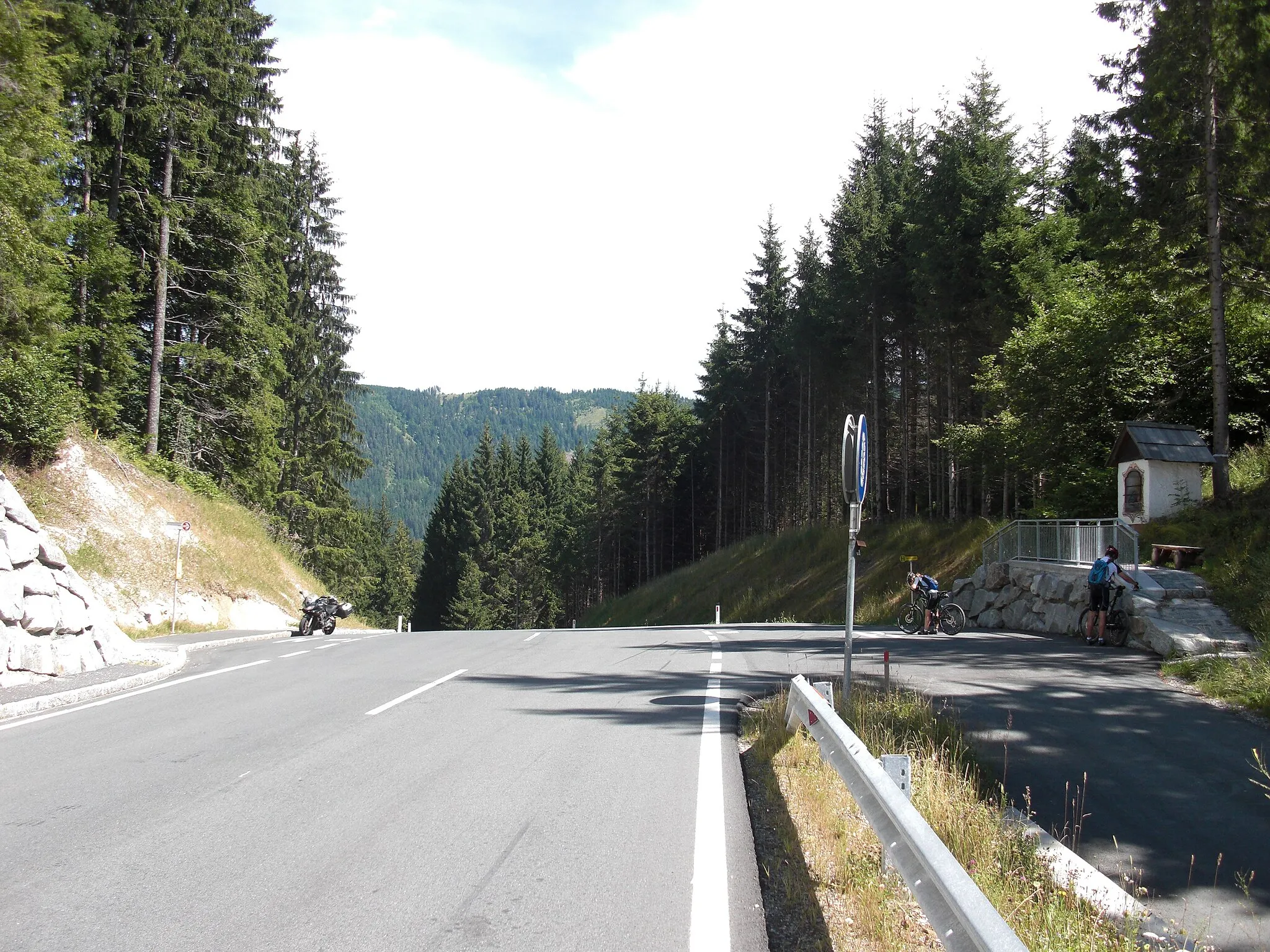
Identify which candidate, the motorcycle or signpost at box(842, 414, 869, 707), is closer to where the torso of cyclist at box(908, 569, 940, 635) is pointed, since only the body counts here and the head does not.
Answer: the motorcycle

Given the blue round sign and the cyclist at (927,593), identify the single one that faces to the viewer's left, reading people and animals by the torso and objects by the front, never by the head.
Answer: the cyclist

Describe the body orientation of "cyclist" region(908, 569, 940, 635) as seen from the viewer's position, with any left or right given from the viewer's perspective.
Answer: facing to the left of the viewer

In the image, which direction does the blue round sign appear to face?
to the viewer's right

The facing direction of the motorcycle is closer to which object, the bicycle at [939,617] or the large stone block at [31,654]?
the large stone block

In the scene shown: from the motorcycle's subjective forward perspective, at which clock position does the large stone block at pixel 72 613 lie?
The large stone block is roughly at 11 o'clock from the motorcycle.

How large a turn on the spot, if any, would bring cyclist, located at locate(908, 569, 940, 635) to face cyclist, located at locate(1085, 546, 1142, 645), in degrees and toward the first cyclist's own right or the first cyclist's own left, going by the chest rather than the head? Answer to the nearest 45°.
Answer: approximately 135° to the first cyclist's own left

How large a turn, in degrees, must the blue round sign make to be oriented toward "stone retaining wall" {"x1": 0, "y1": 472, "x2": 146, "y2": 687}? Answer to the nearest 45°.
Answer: approximately 180°

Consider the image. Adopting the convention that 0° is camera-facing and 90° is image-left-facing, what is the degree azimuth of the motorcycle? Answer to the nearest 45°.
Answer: approximately 45°

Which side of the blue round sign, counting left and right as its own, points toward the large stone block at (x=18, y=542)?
back

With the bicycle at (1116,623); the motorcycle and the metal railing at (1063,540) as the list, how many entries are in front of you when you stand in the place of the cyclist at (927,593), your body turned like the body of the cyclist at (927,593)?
1

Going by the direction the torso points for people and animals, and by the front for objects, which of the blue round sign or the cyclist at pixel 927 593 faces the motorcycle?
the cyclist

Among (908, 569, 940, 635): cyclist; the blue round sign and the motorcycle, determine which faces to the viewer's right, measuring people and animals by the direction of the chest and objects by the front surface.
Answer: the blue round sign

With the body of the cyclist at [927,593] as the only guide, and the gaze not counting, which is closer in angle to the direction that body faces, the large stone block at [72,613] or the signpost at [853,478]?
the large stone block
